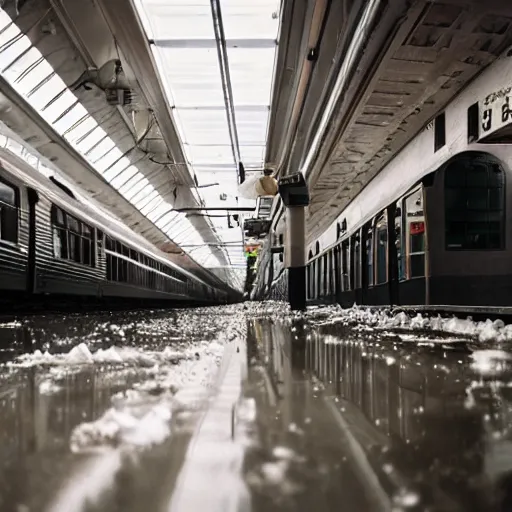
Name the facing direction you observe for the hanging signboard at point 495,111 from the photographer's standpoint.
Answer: facing the viewer and to the left of the viewer

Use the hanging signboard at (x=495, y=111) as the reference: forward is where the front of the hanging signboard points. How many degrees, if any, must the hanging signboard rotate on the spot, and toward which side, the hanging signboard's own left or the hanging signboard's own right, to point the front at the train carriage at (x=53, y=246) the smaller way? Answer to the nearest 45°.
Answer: approximately 45° to the hanging signboard's own right

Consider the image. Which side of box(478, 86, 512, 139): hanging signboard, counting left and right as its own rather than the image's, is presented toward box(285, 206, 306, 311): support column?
right
